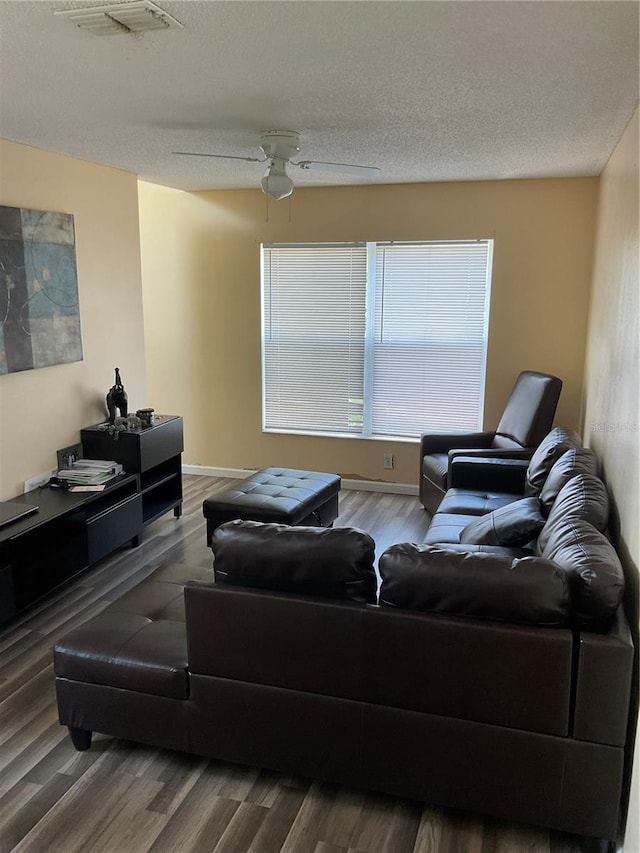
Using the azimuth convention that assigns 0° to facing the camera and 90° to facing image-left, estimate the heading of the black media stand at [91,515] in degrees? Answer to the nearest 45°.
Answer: approximately 315°

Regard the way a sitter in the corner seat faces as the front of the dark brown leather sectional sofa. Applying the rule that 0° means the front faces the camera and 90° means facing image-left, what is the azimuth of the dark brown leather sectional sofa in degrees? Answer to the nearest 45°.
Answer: approximately 135°

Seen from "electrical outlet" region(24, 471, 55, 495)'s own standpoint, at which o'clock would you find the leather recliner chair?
The leather recliner chair is roughly at 11 o'clock from the electrical outlet.

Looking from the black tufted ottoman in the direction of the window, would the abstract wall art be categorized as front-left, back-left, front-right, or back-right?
back-left

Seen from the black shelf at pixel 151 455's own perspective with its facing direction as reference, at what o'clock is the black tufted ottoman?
The black tufted ottoman is roughly at 12 o'clock from the black shelf.

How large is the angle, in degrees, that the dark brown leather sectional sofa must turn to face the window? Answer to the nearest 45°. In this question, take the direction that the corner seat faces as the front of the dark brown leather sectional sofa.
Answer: approximately 45° to its right

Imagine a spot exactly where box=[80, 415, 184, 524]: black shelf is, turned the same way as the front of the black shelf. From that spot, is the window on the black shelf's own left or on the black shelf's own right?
on the black shelf's own left
